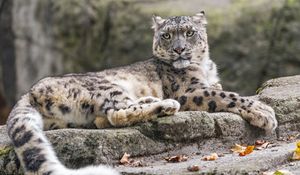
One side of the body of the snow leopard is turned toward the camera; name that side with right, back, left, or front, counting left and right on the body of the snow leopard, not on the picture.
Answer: right

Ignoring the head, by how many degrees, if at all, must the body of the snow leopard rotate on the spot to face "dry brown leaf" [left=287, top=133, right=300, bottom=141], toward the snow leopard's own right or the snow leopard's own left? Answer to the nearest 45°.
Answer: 0° — it already faces it

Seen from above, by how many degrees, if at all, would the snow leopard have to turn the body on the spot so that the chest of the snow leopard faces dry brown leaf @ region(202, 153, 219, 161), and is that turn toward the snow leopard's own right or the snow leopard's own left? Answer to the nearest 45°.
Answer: approximately 45° to the snow leopard's own right

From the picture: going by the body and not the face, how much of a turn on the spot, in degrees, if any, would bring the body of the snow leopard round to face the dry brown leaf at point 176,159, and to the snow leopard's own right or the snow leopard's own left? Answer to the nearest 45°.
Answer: approximately 45° to the snow leopard's own right

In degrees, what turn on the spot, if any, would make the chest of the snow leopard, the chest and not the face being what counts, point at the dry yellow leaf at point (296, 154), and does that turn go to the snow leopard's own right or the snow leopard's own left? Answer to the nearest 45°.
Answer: approximately 45° to the snow leopard's own right
